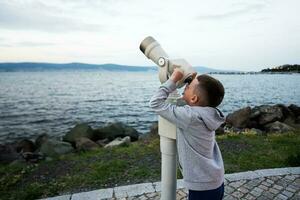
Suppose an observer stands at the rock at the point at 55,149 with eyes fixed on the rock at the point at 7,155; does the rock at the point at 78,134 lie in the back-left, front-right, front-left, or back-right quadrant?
back-right

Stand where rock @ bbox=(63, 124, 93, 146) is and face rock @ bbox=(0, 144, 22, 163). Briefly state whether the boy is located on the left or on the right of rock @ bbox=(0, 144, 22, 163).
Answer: left

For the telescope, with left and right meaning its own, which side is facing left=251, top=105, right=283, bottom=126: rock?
right

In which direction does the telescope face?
to the viewer's left

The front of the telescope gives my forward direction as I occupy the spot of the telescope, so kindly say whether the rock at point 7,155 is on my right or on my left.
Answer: on my right

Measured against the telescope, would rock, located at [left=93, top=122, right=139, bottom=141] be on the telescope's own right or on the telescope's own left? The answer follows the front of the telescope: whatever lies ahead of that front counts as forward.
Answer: on the telescope's own right

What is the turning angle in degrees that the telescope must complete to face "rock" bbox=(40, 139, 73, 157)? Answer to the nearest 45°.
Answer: approximately 45° to its right

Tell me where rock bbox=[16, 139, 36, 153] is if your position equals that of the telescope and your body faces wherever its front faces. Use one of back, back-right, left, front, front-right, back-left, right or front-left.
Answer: front-right
